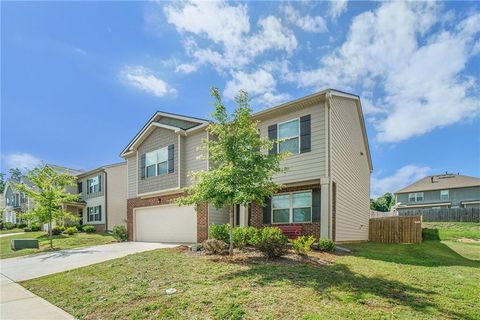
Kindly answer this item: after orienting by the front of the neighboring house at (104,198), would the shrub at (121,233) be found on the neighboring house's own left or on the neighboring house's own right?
on the neighboring house's own left

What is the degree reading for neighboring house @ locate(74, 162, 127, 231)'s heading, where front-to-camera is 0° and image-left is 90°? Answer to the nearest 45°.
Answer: approximately 45°

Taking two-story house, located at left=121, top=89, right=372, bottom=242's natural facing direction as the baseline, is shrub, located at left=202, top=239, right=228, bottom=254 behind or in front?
in front

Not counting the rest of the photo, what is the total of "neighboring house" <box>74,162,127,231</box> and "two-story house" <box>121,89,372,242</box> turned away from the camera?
0
